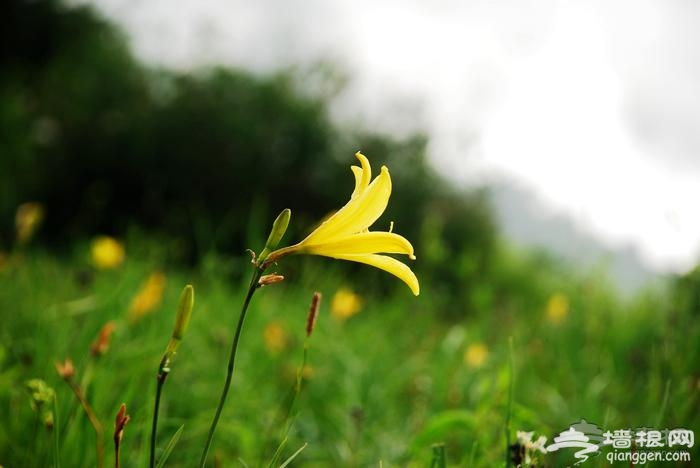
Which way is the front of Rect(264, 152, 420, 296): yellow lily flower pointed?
to the viewer's right

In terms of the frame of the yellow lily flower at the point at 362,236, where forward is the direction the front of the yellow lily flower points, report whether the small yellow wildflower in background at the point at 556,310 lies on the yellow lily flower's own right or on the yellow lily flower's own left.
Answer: on the yellow lily flower's own left
